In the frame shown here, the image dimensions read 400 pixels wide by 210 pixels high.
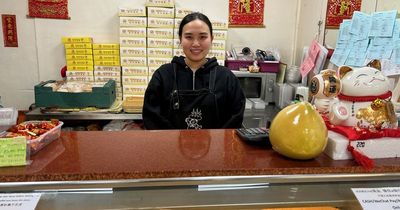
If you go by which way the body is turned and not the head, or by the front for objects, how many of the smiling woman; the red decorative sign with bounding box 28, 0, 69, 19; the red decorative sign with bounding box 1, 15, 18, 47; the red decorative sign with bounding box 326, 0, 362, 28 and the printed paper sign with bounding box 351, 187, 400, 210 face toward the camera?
5

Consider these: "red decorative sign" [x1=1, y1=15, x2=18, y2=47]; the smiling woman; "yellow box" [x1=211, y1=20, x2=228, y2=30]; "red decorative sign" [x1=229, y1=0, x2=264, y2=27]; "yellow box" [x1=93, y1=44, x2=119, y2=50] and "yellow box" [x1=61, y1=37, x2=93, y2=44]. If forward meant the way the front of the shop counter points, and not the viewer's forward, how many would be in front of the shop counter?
0

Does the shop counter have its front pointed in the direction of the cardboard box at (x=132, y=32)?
no

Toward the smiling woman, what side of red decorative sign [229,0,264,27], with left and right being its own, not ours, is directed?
front

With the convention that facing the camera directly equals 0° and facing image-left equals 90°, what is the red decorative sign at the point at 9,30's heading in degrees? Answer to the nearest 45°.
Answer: approximately 0°

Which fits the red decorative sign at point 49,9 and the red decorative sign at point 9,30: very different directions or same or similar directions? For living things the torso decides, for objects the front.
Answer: same or similar directions

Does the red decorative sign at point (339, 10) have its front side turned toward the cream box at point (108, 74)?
no

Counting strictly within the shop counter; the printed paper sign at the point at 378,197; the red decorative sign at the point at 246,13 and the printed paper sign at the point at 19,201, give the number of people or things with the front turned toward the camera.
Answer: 4

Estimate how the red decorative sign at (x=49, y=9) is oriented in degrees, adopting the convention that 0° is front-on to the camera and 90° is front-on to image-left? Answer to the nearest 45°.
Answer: approximately 0°

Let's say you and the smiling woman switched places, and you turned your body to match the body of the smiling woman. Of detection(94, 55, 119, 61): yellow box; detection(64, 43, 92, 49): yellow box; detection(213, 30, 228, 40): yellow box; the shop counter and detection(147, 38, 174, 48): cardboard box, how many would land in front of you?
1

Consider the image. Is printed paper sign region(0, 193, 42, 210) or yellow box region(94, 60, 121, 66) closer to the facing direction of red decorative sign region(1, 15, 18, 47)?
the printed paper sign

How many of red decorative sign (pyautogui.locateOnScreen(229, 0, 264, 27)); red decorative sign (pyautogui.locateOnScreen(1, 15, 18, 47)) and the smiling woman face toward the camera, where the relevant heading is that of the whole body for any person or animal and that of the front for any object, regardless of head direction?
3

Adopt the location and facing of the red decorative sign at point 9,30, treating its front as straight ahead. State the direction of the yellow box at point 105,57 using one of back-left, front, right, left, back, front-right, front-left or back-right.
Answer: front-left

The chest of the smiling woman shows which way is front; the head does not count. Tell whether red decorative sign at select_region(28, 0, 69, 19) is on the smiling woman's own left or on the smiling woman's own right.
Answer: on the smiling woman's own right

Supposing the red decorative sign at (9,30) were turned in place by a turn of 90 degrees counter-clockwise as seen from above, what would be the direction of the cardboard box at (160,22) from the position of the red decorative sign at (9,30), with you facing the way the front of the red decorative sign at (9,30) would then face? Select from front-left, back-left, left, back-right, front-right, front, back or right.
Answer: front-right

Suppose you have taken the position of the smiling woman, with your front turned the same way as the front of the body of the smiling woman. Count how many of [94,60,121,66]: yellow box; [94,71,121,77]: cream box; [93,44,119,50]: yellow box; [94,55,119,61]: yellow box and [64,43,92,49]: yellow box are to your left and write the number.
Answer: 0

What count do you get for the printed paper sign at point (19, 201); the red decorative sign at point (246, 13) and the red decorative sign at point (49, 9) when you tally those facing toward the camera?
3

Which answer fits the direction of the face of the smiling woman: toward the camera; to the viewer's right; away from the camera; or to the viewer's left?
toward the camera

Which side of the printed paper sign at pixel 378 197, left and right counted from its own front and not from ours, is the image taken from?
front

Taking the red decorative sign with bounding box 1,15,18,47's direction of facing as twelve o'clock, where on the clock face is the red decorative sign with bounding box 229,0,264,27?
the red decorative sign with bounding box 229,0,264,27 is roughly at 10 o'clock from the red decorative sign with bounding box 1,15,18,47.
